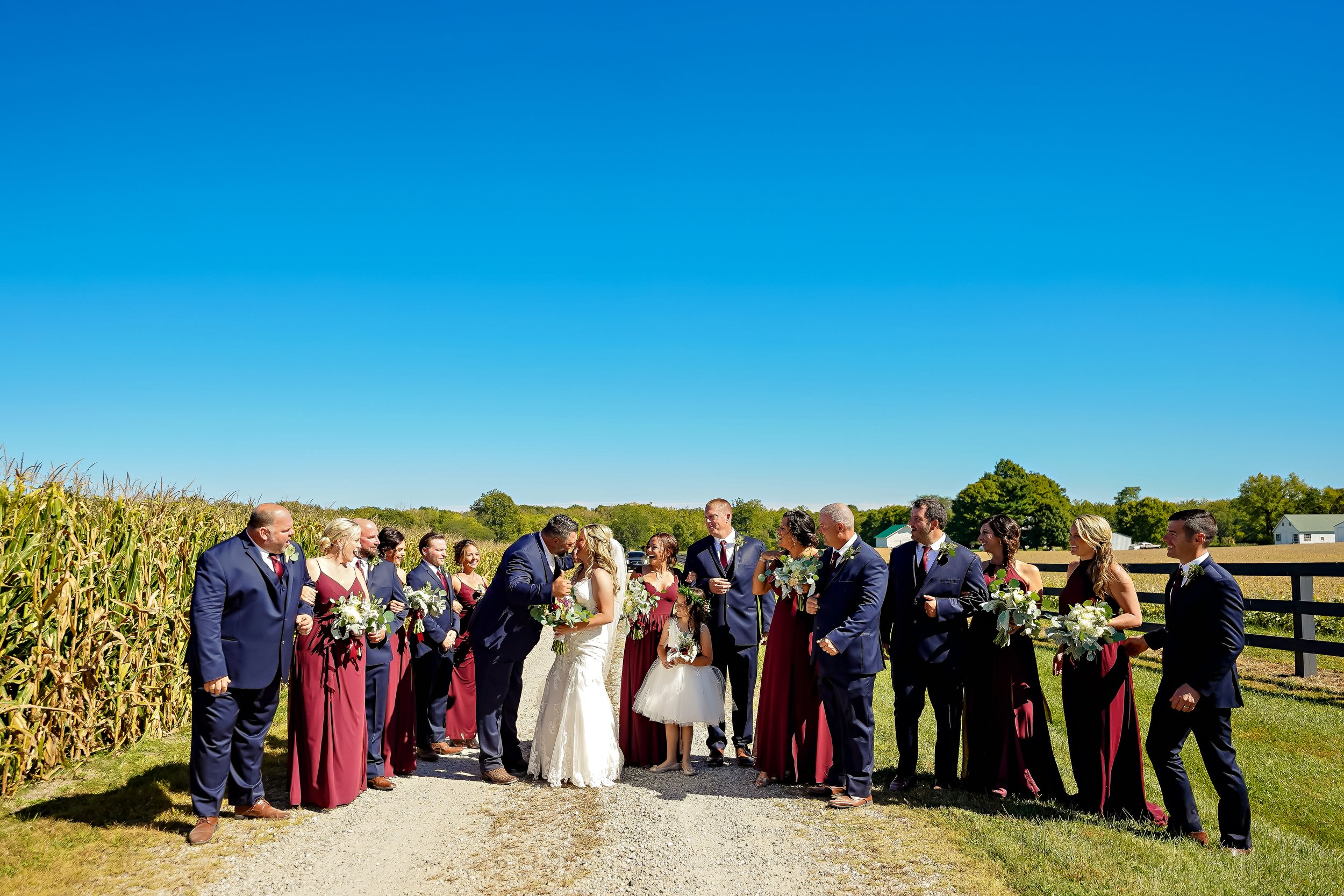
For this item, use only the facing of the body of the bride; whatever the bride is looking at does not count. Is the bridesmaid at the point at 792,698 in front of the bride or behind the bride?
behind

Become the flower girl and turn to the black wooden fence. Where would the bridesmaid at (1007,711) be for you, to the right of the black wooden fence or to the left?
right

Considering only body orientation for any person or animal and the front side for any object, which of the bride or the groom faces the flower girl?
the groom

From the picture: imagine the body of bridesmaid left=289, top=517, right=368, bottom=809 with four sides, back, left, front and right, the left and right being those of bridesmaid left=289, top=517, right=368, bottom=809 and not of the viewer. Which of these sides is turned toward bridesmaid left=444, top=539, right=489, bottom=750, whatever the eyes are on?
left

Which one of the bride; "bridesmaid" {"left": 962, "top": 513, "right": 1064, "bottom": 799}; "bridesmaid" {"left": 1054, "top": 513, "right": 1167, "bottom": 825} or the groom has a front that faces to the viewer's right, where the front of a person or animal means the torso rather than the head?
the groom

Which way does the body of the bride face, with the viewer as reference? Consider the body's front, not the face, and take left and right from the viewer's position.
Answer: facing to the left of the viewer

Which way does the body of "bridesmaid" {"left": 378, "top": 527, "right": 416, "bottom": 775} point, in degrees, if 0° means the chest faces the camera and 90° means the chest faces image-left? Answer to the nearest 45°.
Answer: approximately 315°

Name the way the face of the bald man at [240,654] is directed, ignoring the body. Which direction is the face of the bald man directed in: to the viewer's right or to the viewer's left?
to the viewer's right
